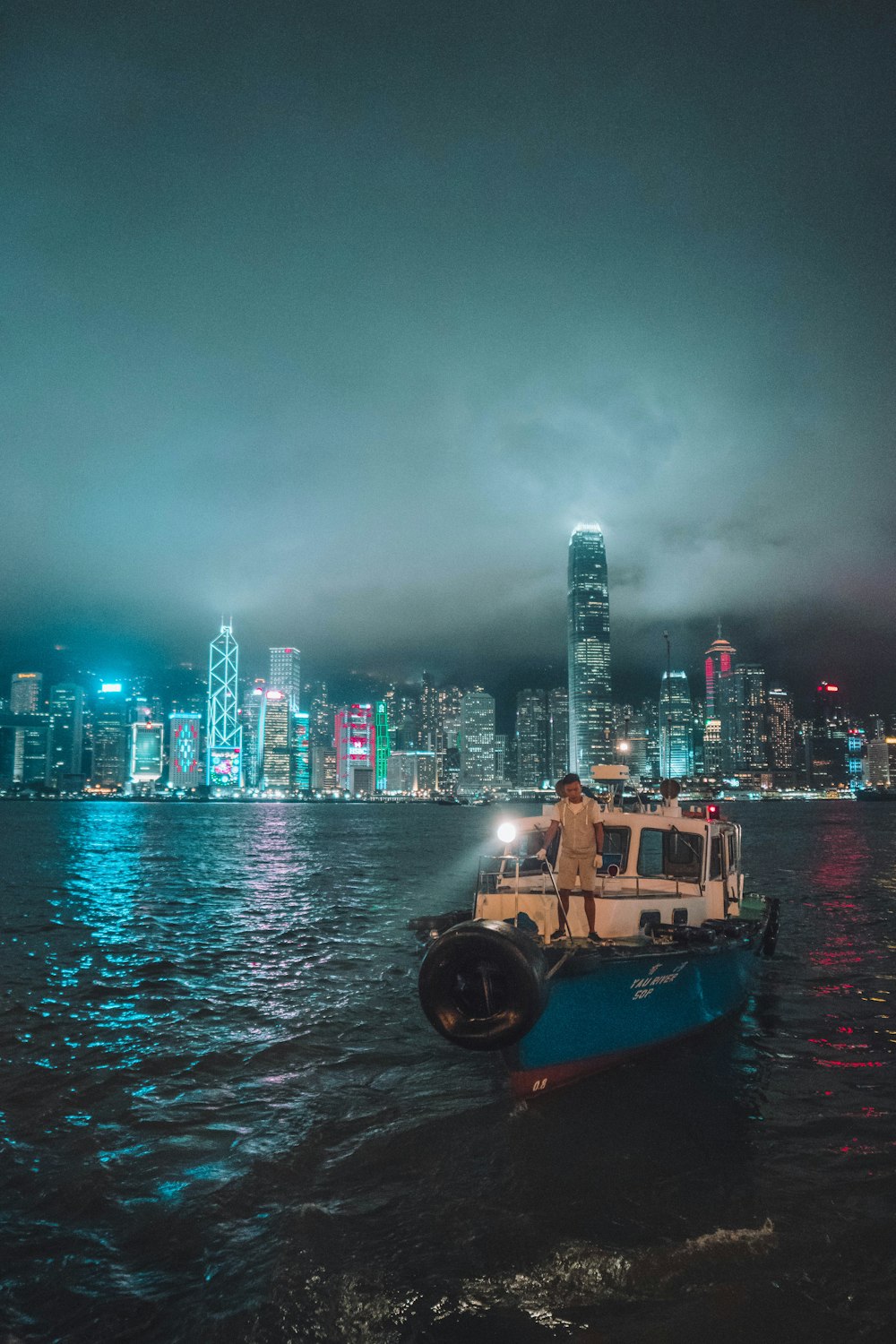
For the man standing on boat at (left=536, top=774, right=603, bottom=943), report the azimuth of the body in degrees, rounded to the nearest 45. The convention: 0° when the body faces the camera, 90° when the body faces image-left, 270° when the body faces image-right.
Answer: approximately 0°

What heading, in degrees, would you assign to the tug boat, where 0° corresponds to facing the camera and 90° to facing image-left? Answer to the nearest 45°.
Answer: approximately 45°
